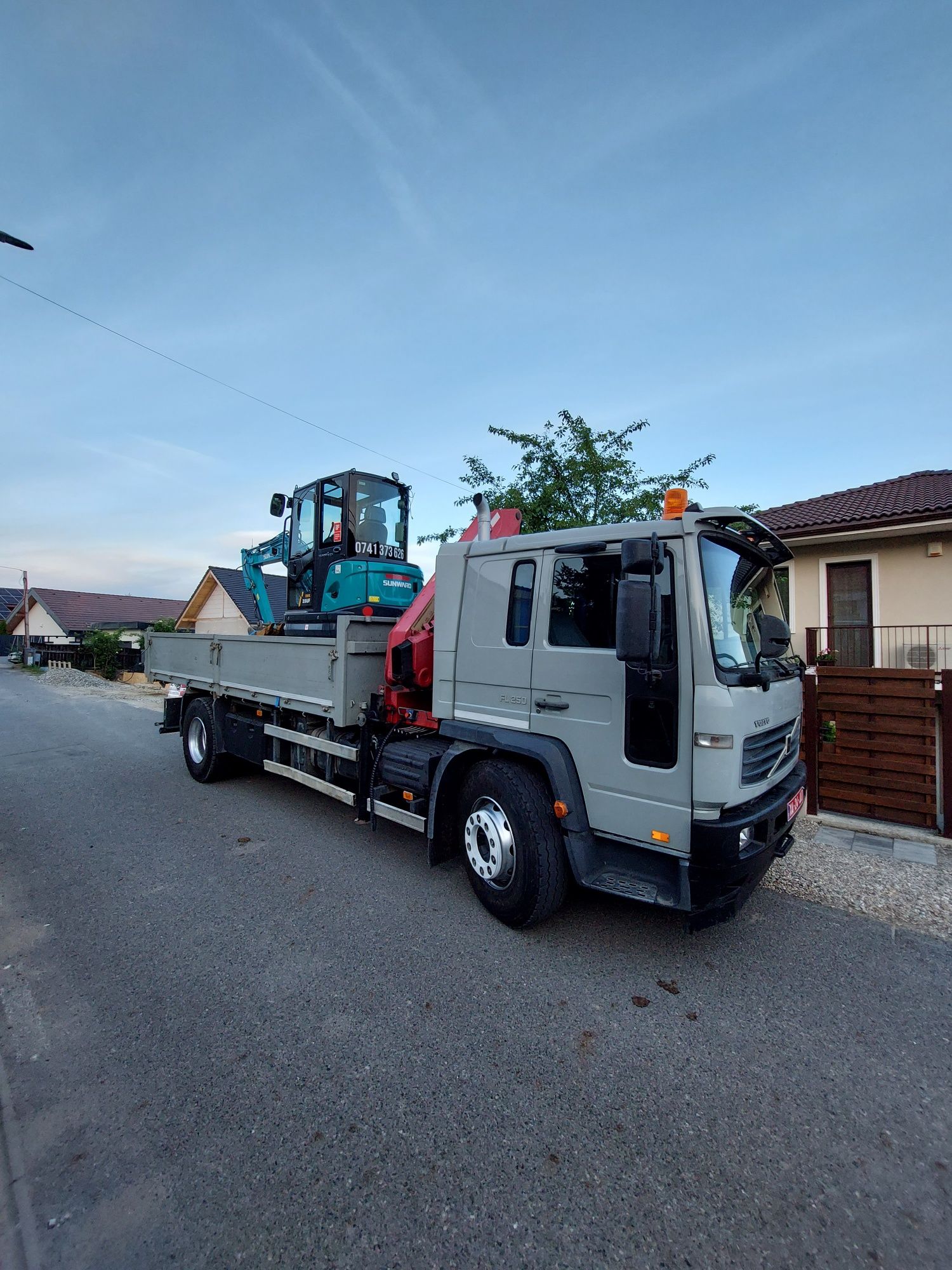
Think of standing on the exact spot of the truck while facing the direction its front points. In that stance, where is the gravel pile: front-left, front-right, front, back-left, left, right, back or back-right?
back

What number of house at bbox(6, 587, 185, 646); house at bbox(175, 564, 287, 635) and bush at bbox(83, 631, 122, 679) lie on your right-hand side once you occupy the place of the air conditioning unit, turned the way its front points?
3

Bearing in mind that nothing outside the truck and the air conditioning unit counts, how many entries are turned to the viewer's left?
0

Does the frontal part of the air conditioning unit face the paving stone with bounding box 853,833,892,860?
yes

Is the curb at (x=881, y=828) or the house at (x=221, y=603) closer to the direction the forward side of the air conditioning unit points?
the curb

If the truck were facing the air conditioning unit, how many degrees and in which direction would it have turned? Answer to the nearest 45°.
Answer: approximately 90° to its left

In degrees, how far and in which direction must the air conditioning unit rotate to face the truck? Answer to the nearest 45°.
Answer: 0° — it already faces it

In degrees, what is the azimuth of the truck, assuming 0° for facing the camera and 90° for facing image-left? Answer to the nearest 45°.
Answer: approximately 315°

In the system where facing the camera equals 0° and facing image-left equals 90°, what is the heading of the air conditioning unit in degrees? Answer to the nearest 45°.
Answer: approximately 0°

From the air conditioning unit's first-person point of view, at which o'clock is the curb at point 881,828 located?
The curb is roughly at 12 o'clock from the air conditioning unit.

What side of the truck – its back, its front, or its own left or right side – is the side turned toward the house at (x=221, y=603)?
back

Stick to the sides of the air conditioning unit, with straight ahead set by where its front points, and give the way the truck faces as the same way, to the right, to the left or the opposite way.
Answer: to the left

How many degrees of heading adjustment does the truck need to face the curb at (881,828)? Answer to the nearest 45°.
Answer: approximately 90° to its left
